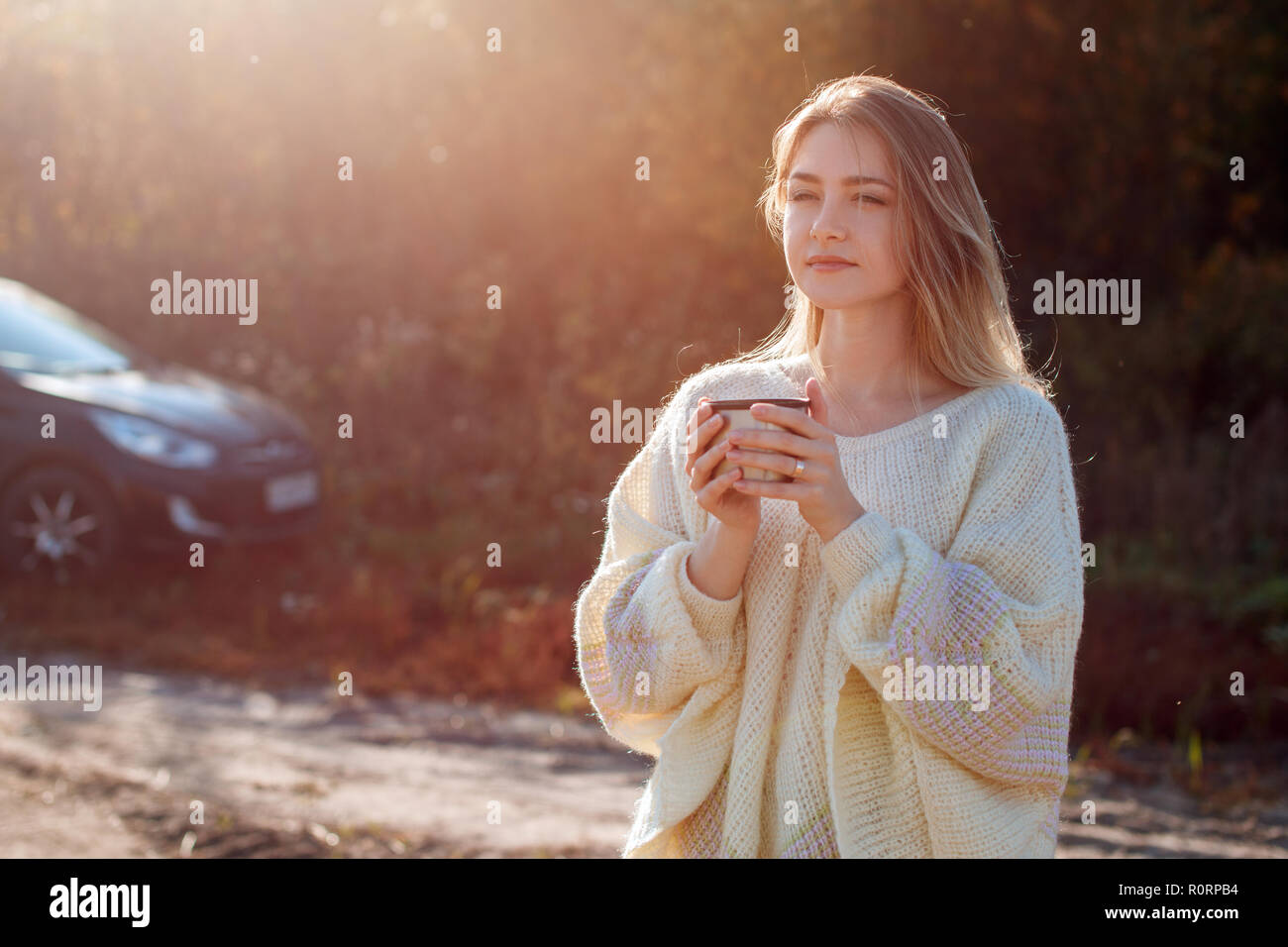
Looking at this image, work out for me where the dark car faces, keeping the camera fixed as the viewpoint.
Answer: facing the viewer and to the right of the viewer

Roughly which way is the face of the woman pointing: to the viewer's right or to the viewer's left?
to the viewer's left

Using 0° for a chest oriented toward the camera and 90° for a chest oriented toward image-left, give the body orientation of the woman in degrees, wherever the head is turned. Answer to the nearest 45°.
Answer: approximately 45°

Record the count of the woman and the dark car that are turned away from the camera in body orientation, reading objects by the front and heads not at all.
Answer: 0

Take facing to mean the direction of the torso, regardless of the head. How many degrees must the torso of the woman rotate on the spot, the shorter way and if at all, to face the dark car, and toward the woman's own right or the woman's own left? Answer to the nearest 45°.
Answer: approximately 90° to the woman's own right

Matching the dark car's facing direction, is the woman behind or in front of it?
in front
